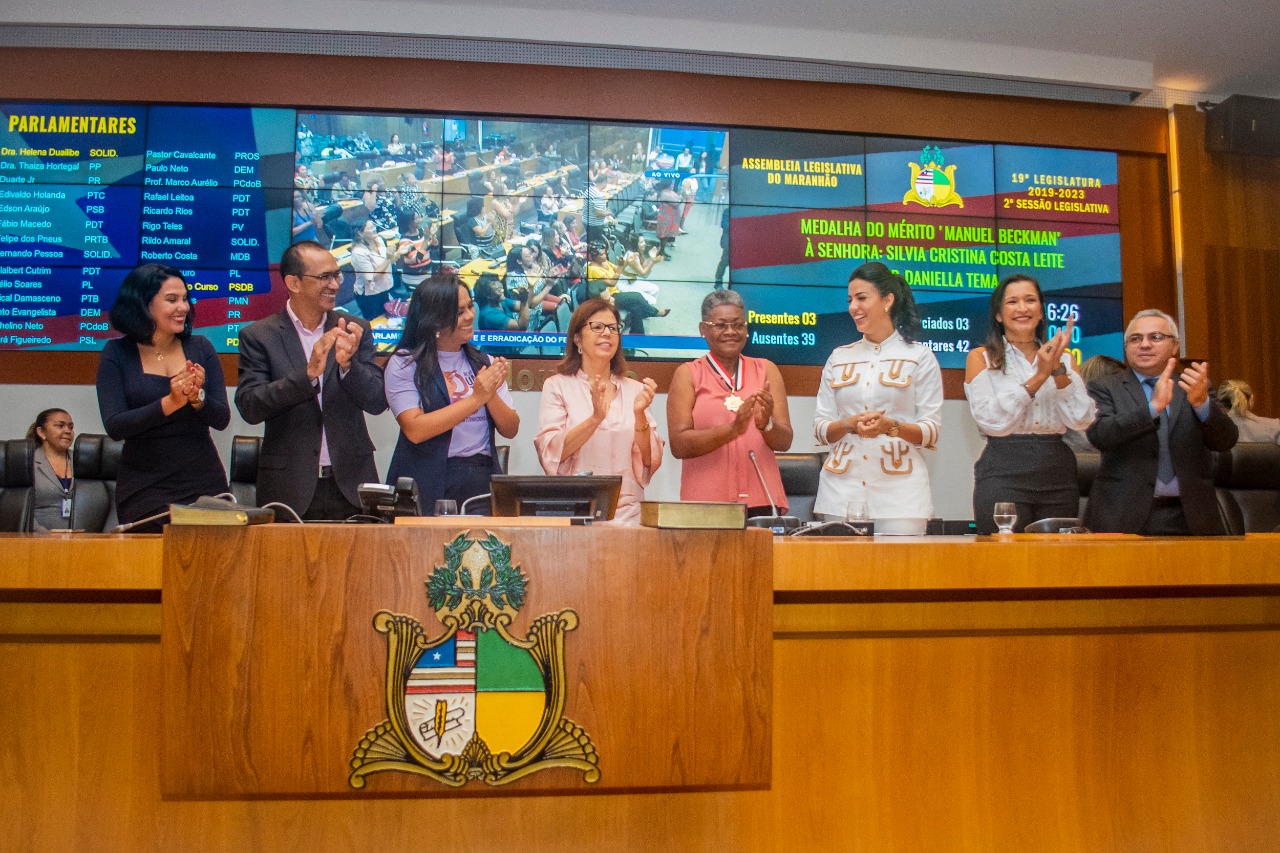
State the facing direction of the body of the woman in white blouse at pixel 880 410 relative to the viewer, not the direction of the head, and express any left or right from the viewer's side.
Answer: facing the viewer

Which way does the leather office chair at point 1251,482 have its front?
toward the camera

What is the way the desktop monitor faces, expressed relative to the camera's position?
facing away from the viewer

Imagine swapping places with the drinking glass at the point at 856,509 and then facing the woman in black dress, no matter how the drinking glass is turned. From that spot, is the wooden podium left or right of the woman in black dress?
left

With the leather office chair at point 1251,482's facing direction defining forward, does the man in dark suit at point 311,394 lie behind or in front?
in front

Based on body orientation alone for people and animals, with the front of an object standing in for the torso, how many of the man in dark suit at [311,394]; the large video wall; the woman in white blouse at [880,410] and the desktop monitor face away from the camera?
1

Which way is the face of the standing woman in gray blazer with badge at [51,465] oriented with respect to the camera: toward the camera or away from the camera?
toward the camera

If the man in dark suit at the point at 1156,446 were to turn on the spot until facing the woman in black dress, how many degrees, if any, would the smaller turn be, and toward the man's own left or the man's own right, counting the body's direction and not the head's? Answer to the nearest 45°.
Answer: approximately 45° to the man's own right

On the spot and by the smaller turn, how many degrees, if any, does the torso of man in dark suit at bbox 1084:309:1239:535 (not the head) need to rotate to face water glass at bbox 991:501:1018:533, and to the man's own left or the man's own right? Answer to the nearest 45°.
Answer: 0° — they already face it

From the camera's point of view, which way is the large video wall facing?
toward the camera

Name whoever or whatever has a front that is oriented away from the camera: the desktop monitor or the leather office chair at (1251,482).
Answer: the desktop monitor

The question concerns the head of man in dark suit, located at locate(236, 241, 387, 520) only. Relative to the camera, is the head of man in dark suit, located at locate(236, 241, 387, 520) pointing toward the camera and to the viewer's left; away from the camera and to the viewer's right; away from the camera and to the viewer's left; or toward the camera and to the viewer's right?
toward the camera and to the viewer's right

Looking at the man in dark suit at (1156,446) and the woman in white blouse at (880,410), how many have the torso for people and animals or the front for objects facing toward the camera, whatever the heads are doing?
2

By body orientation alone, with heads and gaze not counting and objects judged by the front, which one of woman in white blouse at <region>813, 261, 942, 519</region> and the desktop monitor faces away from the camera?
the desktop monitor
